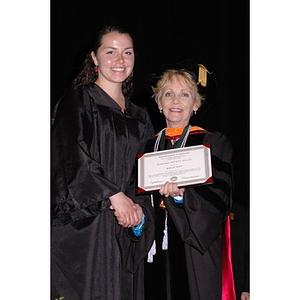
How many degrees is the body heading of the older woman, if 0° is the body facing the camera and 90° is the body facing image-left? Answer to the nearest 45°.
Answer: approximately 45°
